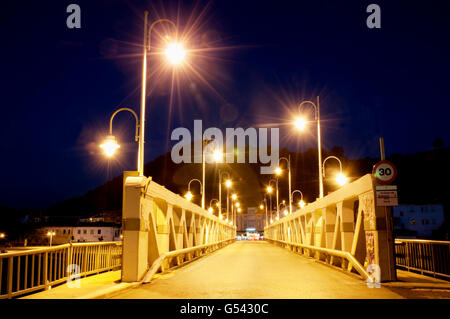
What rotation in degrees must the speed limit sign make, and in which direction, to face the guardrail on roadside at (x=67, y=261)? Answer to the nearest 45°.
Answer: approximately 90° to its right

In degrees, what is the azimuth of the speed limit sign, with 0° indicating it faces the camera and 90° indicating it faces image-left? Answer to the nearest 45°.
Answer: approximately 0°
